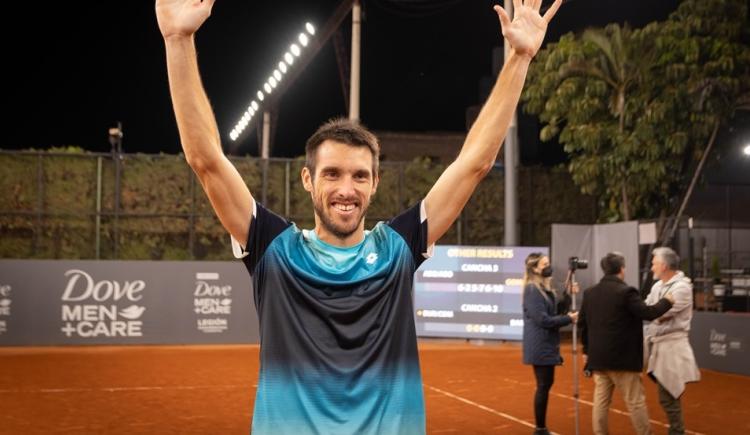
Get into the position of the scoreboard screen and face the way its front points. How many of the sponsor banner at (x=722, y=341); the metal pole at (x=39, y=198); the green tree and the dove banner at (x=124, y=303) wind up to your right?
2

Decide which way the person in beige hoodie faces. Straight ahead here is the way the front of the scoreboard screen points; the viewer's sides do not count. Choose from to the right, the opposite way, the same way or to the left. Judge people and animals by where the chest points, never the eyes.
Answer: to the right

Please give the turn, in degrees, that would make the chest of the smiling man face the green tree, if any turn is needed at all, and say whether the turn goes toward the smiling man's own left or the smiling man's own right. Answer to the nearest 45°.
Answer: approximately 180°

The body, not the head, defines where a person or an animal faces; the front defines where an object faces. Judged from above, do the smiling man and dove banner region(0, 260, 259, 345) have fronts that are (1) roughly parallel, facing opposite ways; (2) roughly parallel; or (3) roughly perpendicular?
roughly parallel

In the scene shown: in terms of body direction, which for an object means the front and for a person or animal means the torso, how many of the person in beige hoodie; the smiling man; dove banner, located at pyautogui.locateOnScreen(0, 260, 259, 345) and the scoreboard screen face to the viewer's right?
0

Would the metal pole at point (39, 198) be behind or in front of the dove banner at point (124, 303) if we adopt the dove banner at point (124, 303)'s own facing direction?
behind

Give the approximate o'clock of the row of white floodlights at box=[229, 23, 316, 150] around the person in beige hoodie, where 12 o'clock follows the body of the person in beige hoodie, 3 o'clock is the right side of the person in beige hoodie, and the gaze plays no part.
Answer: The row of white floodlights is roughly at 2 o'clock from the person in beige hoodie.

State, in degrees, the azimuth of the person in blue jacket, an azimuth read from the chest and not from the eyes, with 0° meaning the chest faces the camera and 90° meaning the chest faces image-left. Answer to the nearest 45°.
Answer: approximately 270°

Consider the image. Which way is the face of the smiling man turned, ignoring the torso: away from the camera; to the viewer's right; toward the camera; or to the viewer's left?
toward the camera

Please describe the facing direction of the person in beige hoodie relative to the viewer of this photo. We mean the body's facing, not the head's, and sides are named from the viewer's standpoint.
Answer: facing to the left of the viewer

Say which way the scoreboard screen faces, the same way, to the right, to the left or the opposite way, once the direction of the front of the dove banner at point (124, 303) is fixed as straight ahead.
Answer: the same way

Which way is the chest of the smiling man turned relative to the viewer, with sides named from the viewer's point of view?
facing the viewer

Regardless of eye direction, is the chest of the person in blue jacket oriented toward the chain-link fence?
no

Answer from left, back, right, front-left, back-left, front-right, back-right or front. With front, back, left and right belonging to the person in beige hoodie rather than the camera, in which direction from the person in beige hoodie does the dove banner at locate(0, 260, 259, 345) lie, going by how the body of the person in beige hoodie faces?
front-right

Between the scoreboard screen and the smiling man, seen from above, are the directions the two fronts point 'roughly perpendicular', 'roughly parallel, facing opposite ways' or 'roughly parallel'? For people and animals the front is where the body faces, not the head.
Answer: roughly parallel

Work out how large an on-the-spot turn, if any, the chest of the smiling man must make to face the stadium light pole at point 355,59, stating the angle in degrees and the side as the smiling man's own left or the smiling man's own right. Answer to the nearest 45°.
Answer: approximately 180°

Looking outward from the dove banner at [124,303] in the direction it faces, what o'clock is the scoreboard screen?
The scoreboard screen is roughly at 10 o'clock from the dove banner.
